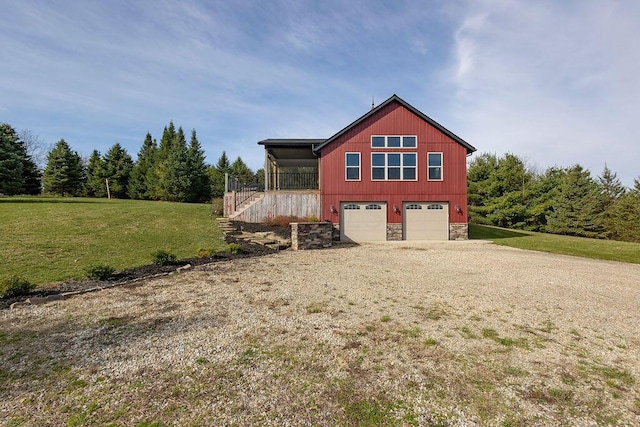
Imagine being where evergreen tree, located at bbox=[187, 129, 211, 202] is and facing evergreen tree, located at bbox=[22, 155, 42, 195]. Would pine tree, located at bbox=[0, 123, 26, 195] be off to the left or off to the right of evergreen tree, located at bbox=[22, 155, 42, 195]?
left

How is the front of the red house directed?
toward the camera

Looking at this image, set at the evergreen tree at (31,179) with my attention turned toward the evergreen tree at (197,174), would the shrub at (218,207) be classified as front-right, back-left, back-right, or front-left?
front-right

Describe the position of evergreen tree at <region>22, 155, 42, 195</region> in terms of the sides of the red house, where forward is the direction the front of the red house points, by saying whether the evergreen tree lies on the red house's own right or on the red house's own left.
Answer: on the red house's own right

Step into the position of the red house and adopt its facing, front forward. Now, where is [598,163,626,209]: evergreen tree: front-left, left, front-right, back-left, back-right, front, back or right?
back-left

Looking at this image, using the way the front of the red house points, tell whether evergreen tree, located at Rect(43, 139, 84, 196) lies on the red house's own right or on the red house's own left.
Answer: on the red house's own right

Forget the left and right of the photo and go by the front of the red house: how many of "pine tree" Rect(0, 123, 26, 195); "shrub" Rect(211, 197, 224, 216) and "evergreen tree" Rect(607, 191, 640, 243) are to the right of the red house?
2

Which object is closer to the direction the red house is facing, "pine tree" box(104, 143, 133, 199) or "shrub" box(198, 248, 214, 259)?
the shrub

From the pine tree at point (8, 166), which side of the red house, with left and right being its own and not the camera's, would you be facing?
right

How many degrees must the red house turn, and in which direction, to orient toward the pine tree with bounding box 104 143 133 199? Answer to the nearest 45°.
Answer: approximately 135° to its right

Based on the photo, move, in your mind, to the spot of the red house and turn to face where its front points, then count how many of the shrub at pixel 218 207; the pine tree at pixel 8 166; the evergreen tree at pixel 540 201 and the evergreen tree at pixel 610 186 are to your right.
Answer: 2

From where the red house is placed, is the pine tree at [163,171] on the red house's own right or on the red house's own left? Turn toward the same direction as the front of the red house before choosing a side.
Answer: on the red house's own right

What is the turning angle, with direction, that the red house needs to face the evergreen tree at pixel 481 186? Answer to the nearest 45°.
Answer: approximately 135° to its left

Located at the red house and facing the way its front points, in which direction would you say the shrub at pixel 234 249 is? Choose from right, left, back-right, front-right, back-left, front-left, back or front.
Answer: front-right

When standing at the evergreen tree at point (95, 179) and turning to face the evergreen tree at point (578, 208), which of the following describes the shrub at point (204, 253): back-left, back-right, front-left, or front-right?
front-right

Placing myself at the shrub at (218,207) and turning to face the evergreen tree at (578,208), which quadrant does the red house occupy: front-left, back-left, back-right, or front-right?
front-right

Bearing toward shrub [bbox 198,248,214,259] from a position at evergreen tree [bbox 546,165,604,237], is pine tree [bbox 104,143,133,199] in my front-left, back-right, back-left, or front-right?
front-right
